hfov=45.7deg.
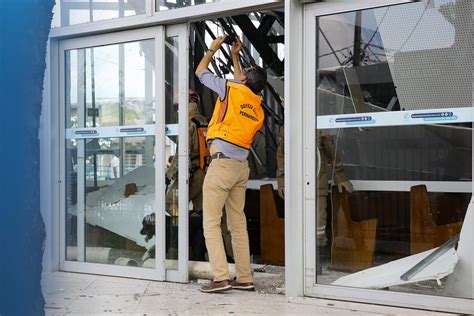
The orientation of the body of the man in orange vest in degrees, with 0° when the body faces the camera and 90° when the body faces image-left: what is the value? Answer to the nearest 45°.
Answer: approximately 135°

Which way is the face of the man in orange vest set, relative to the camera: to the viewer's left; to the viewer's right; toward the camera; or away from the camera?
away from the camera
